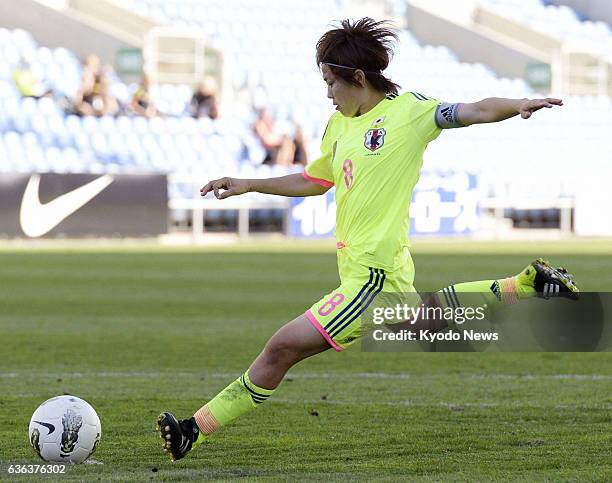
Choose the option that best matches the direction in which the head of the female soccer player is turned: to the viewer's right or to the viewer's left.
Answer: to the viewer's left

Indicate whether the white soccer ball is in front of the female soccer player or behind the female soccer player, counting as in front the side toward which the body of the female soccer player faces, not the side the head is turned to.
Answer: in front

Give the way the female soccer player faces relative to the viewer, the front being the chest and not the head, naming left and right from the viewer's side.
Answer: facing the viewer and to the left of the viewer

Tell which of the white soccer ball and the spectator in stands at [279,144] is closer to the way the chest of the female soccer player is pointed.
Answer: the white soccer ball

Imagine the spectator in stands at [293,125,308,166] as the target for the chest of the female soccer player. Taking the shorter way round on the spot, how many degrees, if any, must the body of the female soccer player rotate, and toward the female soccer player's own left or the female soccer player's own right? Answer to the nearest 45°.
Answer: approximately 135° to the female soccer player's own right

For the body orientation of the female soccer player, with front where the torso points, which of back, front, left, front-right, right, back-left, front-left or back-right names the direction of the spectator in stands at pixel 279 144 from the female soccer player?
back-right

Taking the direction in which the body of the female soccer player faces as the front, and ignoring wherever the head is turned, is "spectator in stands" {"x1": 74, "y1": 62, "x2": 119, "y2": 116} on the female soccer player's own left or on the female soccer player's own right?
on the female soccer player's own right

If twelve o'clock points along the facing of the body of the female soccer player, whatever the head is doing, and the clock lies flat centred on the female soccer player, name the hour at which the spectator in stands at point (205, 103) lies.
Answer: The spectator in stands is roughly at 4 o'clock from the female soccer player.
